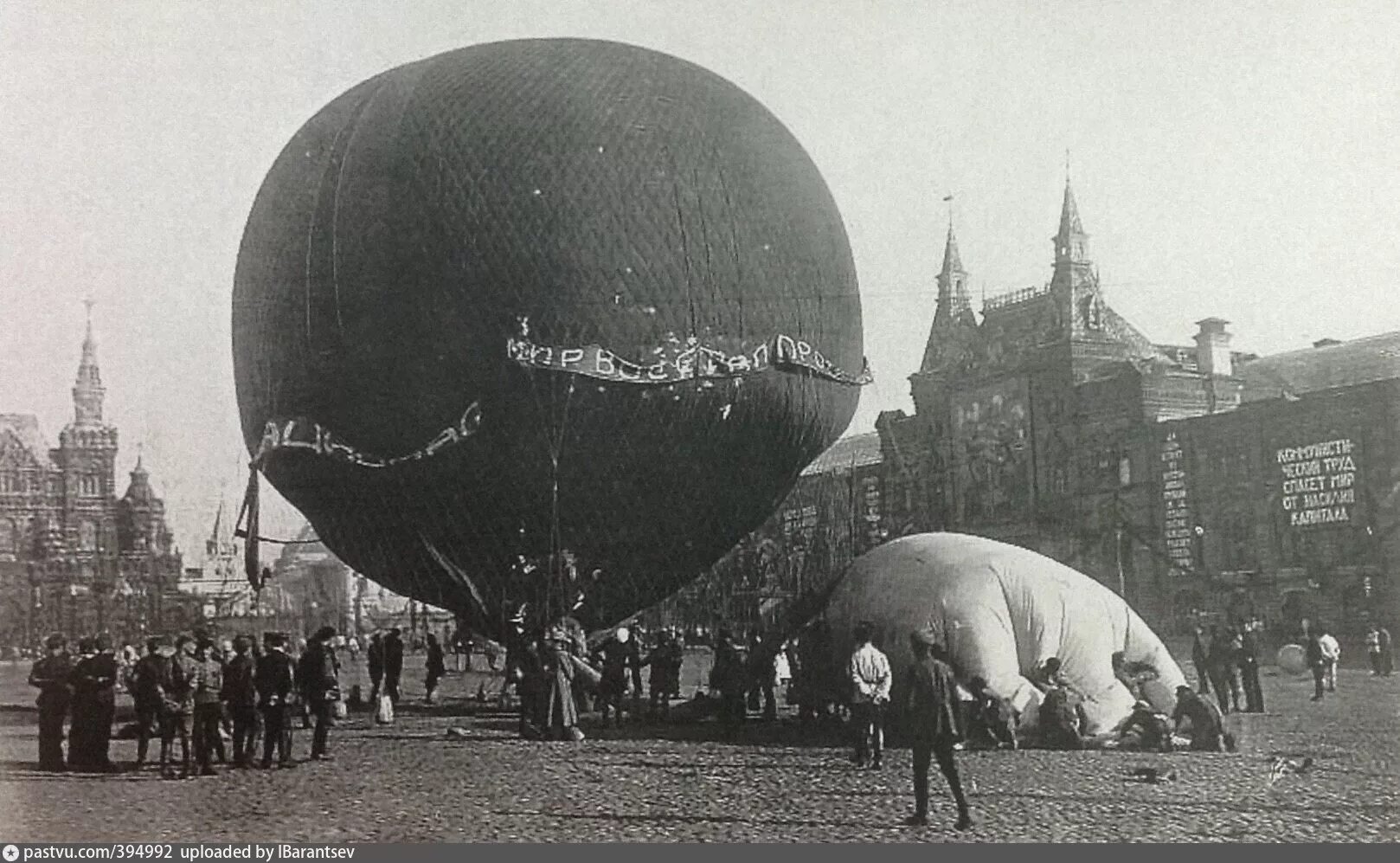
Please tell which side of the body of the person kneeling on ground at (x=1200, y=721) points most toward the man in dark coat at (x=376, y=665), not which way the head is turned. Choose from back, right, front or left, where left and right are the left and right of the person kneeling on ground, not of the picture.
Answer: front

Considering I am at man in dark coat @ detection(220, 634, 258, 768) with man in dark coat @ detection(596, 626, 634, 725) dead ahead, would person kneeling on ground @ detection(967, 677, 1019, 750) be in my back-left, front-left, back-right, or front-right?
front-right

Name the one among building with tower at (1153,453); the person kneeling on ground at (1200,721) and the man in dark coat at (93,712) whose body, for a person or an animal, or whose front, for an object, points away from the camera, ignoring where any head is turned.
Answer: the man in dark coat

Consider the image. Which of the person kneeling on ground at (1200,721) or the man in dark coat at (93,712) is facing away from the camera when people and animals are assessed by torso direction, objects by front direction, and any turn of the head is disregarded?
the man in dark coat

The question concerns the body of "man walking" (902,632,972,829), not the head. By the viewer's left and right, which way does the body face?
facing away from the viewer and to the left of the viewer

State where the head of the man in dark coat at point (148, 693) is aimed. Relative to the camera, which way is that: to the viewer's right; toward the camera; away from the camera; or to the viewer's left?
to the viewer's right

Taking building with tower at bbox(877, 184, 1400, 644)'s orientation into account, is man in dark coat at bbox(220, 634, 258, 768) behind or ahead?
ahead

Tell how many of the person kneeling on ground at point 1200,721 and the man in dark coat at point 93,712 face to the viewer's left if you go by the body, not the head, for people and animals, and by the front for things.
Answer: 1

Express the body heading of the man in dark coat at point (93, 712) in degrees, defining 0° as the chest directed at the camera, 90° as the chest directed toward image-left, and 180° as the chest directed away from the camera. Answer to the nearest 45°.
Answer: approximately 180°

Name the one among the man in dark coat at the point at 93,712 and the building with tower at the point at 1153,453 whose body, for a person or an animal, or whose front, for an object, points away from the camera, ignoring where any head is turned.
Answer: the man in dark coat

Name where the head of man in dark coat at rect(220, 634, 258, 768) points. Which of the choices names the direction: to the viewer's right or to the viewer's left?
to the viewer's right

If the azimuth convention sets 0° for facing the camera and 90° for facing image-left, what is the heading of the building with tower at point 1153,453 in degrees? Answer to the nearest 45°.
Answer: approximately 45°

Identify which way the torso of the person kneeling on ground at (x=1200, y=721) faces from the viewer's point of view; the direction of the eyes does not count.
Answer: to the viewer's left

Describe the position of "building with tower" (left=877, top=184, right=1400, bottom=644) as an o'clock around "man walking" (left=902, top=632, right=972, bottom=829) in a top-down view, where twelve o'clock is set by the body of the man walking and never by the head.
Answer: The building with tower is roughly at 2 o'clock from the man walking.
